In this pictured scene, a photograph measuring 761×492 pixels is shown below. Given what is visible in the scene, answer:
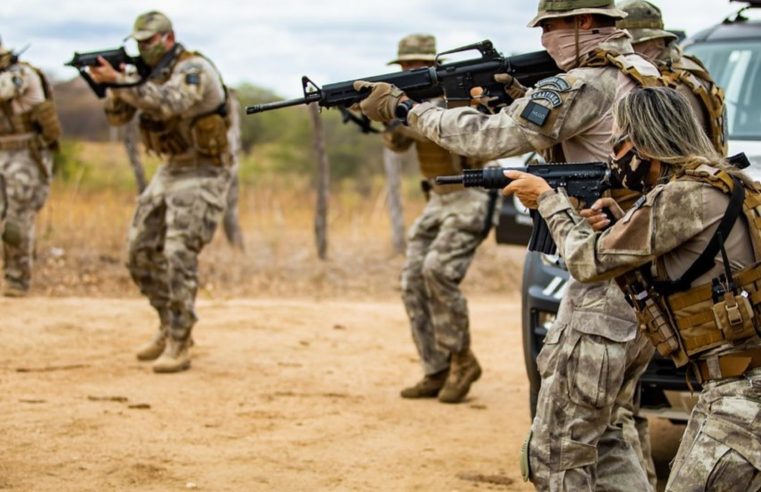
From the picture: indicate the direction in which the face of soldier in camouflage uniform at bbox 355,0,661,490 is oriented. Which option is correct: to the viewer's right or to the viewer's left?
to the viewer's left

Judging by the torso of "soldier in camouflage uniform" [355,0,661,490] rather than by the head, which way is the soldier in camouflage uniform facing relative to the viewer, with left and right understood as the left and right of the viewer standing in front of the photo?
facing to the left of the viewer

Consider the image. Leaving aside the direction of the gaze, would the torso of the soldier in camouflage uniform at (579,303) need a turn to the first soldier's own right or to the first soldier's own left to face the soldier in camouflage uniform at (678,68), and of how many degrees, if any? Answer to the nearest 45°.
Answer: approximately 135° to the first soldier's own right

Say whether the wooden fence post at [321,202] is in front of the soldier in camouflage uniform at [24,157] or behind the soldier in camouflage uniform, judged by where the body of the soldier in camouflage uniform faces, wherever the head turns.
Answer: behind

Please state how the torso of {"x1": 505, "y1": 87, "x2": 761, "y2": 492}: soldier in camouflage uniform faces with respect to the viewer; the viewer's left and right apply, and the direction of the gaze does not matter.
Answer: facing to the left of the viewer

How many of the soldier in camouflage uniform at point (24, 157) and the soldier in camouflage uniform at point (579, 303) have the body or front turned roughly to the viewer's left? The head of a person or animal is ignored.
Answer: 2

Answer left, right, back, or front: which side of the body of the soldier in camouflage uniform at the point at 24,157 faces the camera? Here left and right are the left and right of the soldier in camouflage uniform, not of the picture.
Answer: left

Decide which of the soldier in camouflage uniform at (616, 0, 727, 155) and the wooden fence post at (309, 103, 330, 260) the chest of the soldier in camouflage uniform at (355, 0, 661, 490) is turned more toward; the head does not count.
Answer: the wooden fence post

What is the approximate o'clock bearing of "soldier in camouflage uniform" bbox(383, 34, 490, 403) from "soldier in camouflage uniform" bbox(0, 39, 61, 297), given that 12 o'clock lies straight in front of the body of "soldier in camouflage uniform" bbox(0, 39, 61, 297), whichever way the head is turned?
"soldier in camouflage uniform" bbox(383, 34, 490, 403) is roughly at 8 o'clock from "soldier in camouflage uniform" bbox(0, 39, 61, 297).

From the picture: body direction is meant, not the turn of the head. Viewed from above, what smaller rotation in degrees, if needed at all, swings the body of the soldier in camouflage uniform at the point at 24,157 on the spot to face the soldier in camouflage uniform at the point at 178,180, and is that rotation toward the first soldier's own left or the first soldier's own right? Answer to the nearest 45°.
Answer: approximately 90° to the first soldier's own left

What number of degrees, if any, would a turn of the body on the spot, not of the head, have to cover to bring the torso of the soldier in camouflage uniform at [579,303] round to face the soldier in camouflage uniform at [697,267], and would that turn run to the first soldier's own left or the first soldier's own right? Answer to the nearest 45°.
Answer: approximately 135° to the first soldier's own left

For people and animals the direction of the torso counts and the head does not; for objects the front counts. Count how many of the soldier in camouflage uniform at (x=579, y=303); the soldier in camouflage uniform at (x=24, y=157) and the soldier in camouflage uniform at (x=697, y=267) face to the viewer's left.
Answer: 3

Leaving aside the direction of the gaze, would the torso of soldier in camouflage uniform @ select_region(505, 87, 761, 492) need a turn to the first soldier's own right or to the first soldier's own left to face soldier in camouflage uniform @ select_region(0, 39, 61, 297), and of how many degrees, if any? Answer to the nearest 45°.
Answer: approximately 45° to the first soldier's own right
